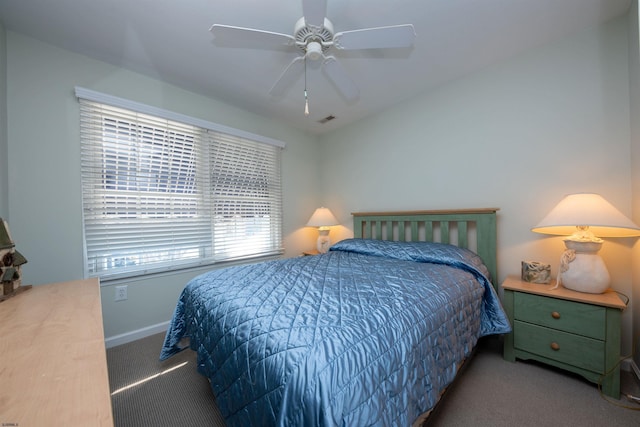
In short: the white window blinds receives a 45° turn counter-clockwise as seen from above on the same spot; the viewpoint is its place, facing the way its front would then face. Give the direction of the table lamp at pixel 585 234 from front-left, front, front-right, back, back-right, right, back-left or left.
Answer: front-right

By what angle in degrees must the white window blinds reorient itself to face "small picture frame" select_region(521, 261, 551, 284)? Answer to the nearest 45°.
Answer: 0° — it already faces it

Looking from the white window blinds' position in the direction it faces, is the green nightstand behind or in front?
in front

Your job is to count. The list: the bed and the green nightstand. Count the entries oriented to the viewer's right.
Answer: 0

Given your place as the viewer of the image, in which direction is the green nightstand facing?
facing the viewer and to the left of the viewer

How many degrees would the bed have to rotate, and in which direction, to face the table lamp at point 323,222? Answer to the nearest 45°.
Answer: approximately 135° to its right

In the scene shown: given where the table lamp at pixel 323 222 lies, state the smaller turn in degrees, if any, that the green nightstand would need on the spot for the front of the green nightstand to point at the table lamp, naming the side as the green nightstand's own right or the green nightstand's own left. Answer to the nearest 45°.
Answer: approximately 45° to the green nightstand's own right

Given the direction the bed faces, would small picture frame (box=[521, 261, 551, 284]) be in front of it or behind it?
behind

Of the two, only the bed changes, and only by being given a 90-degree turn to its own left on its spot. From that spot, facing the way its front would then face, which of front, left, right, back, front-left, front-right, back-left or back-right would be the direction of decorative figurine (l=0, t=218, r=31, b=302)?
back-right

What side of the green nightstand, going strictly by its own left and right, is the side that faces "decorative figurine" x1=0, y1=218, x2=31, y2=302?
front

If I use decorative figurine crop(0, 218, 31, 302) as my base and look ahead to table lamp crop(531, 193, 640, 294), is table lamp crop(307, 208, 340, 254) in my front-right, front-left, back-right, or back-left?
front-left

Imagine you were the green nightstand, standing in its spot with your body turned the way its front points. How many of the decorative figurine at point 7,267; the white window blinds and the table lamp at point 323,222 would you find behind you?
0

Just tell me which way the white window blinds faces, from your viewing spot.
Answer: facing the viewer and to the right of the viewer

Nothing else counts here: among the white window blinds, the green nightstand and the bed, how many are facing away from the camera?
0

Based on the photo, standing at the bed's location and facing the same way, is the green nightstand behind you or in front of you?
behind

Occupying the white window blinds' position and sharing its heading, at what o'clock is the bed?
The bed is roughly at 1 o'clock from the white window blinds.
